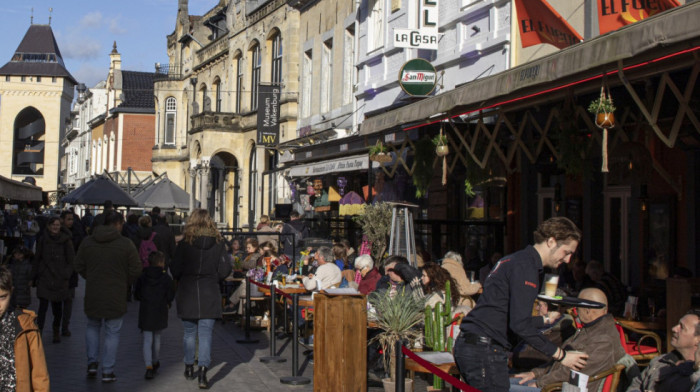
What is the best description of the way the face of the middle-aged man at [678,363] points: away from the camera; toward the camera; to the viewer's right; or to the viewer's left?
to the viewer's left

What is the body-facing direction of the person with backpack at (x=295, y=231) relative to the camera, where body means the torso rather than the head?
away from the camera

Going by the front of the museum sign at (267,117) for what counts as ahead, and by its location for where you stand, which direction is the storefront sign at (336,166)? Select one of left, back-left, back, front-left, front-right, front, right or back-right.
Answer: front

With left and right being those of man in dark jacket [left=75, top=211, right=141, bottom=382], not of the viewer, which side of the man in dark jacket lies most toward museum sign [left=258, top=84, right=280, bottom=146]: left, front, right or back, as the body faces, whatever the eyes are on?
front

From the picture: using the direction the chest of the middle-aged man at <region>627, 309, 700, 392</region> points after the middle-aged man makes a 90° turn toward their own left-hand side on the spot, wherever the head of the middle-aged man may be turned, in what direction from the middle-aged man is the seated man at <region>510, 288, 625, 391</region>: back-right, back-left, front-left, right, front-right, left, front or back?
right

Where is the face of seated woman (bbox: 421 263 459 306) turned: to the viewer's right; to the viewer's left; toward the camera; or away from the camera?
to the viewer's left

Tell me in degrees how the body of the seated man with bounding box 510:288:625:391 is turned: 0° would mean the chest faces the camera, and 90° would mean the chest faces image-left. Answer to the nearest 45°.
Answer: approximately 90°

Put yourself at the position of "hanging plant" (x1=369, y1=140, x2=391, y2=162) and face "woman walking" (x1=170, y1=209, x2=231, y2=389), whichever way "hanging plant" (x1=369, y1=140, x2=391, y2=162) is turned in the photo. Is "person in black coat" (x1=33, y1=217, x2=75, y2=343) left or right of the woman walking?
right

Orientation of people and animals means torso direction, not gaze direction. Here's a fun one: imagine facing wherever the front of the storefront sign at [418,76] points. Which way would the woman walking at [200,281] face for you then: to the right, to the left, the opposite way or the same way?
the opposite way

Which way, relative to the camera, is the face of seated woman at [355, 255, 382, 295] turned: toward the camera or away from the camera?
toward the camera

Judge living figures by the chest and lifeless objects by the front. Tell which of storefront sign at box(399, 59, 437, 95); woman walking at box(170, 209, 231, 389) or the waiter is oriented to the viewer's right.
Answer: the waiter
